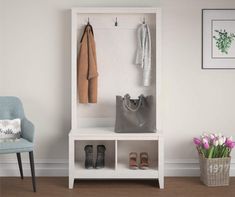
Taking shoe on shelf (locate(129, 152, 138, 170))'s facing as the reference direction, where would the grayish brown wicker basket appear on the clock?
The grayish brown wicker basket is roughly at 9 o'clock from the shoe on shelf.

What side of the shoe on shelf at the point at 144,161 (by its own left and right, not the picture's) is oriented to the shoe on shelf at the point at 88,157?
right

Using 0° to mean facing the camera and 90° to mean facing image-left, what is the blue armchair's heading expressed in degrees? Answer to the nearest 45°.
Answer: approximately 0°

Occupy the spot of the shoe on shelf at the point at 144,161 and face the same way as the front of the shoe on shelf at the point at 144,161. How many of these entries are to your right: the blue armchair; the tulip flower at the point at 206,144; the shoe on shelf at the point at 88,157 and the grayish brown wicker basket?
2

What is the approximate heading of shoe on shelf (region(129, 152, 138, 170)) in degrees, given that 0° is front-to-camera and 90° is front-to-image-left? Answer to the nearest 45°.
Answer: approximately 0°

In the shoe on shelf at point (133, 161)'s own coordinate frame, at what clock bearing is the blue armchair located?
The blue armchair is roughly at 3 o'clock from the shoe on shelf.

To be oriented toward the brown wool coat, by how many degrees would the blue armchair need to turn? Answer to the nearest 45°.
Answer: approximately 90° to its left
